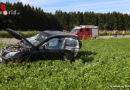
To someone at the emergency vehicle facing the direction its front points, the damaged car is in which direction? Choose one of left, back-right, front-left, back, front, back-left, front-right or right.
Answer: front-left

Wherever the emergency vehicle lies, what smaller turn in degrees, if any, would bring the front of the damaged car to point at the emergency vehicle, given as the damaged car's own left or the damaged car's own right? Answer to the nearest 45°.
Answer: approximately 135° to the damaged car's own right

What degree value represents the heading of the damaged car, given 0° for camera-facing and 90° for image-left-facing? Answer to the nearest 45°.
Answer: approximately 45°
